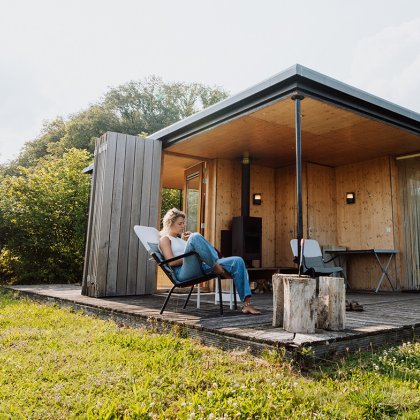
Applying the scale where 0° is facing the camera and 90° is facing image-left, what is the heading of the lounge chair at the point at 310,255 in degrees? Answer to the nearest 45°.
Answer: approximately 315°

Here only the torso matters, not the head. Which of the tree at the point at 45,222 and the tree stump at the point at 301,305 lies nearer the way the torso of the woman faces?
the tree stump

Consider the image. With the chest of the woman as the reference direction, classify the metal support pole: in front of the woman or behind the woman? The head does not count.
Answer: in front

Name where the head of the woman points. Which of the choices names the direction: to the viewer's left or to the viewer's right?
to the viewer's right

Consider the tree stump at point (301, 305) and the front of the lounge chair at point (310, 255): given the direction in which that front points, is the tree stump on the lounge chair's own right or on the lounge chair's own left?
on the lounge chair's own right

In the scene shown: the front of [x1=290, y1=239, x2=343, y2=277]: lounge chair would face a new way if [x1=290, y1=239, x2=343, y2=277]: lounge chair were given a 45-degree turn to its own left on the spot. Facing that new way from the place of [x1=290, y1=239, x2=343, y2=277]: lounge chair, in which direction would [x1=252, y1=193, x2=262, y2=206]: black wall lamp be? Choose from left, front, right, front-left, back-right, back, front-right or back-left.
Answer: back-left

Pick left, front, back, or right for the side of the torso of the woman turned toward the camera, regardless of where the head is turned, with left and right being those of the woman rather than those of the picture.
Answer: right
